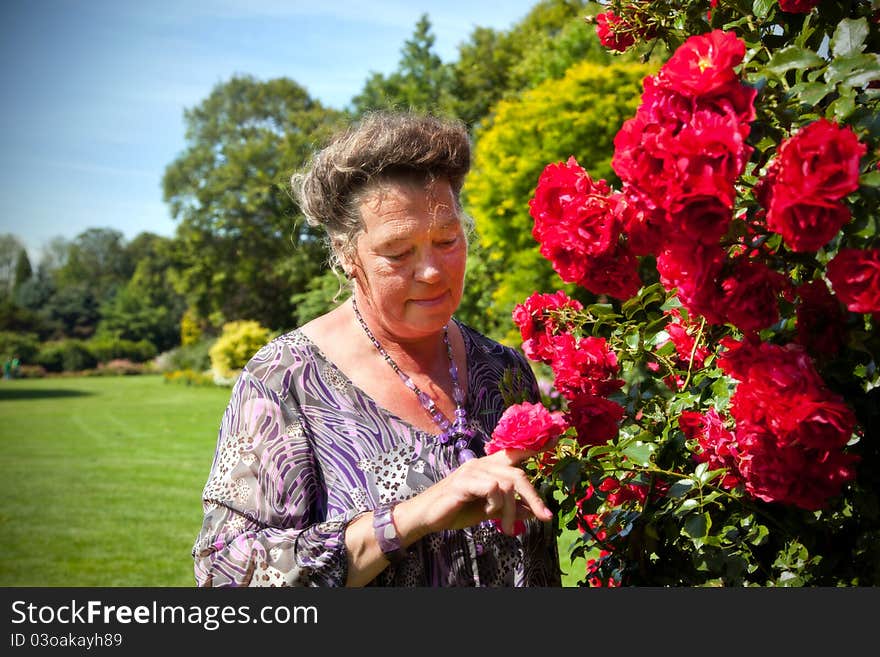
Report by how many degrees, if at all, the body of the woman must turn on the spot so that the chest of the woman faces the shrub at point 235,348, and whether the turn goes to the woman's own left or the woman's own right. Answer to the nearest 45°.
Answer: approximately 135° to the woman's own left

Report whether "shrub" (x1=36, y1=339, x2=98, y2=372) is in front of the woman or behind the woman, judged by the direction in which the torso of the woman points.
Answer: behind

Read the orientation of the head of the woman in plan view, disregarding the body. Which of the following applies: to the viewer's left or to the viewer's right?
to the viewer's right

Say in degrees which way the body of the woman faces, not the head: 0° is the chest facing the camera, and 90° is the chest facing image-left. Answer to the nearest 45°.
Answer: approximately 315°

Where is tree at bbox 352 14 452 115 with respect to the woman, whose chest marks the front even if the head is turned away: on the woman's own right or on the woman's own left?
on the woman's own left
